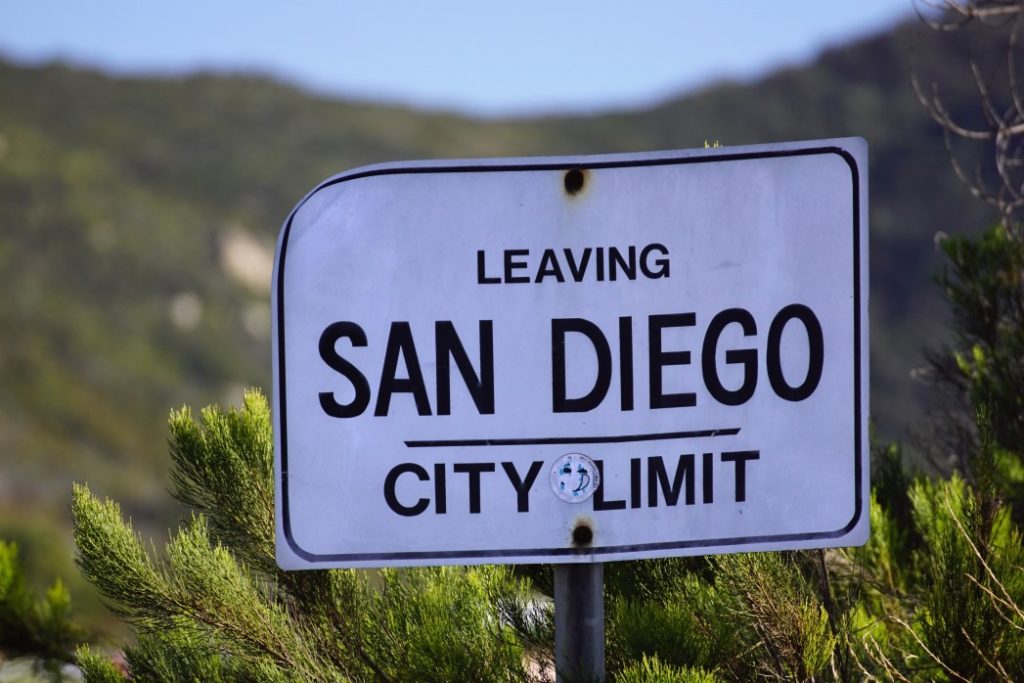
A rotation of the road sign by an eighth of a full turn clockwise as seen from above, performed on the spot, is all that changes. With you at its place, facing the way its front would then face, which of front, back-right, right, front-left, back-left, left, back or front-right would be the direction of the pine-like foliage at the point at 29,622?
right

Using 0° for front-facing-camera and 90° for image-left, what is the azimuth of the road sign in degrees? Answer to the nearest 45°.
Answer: approximately 0°
